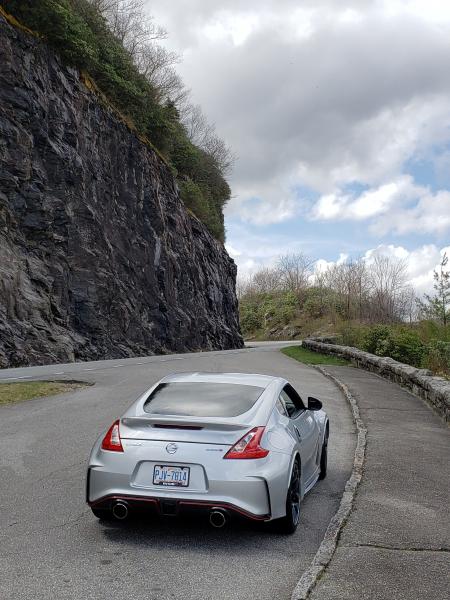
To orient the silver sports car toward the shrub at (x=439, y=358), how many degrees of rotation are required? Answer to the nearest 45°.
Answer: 0° — it already faces it

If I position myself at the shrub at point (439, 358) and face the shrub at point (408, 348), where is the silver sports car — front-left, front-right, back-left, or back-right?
back-left

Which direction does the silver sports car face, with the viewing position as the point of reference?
facing away from the viewer and to the right of the viewer
